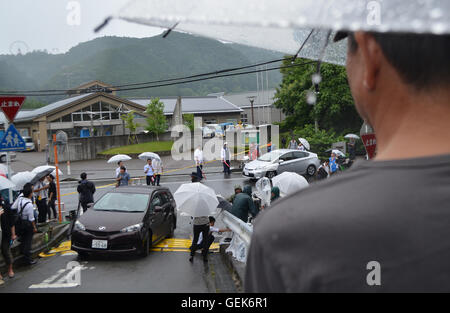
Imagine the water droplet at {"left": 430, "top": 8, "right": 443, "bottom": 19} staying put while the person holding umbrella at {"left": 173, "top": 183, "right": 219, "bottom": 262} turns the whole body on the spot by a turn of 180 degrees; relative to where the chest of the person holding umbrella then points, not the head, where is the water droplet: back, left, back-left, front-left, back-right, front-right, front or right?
front

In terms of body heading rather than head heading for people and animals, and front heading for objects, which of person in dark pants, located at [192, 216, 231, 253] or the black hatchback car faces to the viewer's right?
the person in dark pants

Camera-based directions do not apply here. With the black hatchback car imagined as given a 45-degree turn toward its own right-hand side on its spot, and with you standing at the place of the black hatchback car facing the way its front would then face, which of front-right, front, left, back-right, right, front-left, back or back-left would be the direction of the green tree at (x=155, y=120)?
right

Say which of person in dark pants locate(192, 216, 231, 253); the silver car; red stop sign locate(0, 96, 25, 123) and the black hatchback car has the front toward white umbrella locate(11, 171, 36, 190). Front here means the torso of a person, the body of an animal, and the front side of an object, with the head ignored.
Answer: the silver car

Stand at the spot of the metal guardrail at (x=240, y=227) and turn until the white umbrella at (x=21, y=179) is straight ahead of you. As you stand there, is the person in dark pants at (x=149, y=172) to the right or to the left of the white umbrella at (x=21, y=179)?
right

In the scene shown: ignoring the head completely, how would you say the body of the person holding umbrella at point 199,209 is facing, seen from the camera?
away from the camera
